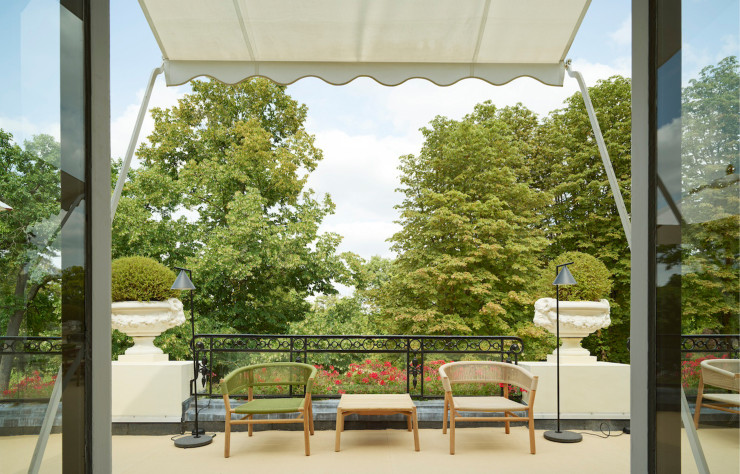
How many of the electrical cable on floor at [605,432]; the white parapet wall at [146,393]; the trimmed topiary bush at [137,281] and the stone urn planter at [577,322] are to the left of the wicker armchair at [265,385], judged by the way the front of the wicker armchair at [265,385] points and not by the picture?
2

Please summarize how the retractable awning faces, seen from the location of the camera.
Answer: facing away from the viewer

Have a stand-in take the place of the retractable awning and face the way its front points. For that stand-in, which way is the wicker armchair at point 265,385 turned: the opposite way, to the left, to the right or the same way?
the opposite way

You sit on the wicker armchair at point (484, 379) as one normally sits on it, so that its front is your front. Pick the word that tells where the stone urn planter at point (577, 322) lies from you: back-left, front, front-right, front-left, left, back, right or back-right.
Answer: back-left

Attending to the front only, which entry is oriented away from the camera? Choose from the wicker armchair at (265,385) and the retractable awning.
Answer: the retractable awning

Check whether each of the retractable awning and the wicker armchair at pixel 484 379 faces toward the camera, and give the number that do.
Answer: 1

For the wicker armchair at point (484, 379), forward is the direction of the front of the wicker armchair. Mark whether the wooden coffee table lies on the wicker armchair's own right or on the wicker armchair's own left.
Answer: on the wicker armchair's own right

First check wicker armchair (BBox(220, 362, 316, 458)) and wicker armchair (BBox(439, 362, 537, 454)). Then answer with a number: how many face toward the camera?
2

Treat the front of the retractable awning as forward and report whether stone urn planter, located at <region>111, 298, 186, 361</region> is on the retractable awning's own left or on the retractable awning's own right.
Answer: on the retractable awning's own left

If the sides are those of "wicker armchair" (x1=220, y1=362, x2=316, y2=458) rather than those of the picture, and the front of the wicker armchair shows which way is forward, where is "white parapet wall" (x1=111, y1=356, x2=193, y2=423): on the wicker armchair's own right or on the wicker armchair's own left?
on the wicker armchair's own right

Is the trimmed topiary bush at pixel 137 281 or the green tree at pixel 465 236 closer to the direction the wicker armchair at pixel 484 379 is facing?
the trimmed topiary bush
